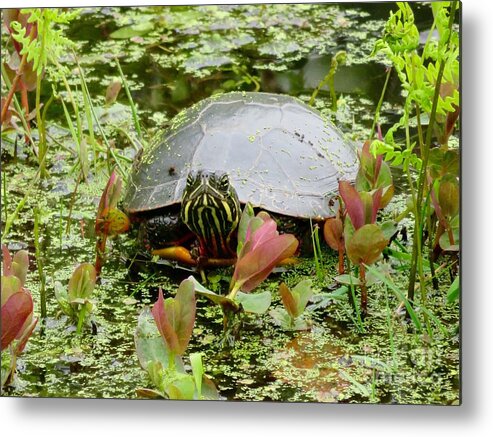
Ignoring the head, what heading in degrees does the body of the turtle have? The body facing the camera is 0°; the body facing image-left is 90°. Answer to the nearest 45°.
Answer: approximately 0°

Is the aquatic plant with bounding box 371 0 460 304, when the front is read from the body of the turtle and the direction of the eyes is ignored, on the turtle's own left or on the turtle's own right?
on the turtle's own left
